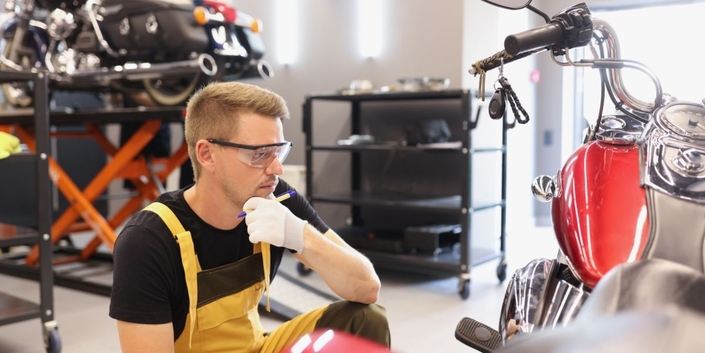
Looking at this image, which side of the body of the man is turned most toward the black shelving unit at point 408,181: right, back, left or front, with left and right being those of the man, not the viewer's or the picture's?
left

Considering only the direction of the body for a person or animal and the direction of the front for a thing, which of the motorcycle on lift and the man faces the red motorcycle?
the man

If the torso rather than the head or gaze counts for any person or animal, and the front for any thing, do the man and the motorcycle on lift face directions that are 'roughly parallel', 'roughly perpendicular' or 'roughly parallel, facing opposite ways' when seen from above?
roughly parallel, facing opposite ways

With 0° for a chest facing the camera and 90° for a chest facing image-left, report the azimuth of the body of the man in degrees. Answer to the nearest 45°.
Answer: approximately 315°

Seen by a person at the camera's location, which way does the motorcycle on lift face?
facing away from the viewer and to the left of the viewer

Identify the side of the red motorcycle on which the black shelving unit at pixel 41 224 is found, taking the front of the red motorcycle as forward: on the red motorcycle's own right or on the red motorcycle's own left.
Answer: on the red motorcycle's own left

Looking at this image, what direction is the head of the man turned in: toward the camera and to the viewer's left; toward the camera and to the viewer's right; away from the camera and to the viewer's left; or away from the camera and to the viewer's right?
toward the camera and to the viewer's right

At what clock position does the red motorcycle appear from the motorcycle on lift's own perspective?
The red motorcycle is roughly at 7 o'clock from the motorcycle on lift.

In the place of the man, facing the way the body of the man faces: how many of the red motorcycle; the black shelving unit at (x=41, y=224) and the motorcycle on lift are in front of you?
1

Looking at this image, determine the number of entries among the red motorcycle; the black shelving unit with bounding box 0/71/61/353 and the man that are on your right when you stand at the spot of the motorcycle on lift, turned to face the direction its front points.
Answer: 0

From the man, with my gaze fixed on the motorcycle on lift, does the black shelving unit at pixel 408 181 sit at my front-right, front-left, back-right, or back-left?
front-right

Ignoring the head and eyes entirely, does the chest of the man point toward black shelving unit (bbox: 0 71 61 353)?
no

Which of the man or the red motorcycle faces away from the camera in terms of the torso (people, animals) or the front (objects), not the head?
the red motorcycle

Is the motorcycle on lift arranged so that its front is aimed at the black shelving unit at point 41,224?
no

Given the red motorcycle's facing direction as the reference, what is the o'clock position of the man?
The man is roughly at 10 o'clock from the red motorcycle.

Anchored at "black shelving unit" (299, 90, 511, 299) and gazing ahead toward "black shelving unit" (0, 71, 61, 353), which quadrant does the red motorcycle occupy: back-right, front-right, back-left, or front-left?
front-left
